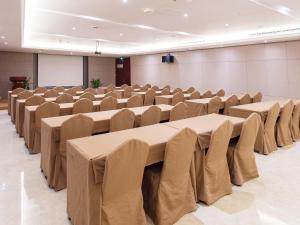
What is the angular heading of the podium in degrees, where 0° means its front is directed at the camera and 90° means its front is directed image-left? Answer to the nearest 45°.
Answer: approximately 0°

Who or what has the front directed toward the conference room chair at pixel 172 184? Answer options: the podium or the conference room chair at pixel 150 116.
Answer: the podium

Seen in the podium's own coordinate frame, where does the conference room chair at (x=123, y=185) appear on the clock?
The conference room chair is roughly at 12 o'clock from the podium.

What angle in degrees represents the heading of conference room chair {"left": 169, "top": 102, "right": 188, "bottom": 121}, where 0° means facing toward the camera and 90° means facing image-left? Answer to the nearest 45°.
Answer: approximately 135°

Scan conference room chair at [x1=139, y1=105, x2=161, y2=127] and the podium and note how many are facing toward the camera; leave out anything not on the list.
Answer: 1

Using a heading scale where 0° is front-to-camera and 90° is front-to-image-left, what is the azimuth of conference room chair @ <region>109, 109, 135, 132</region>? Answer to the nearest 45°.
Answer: approximately 135°
